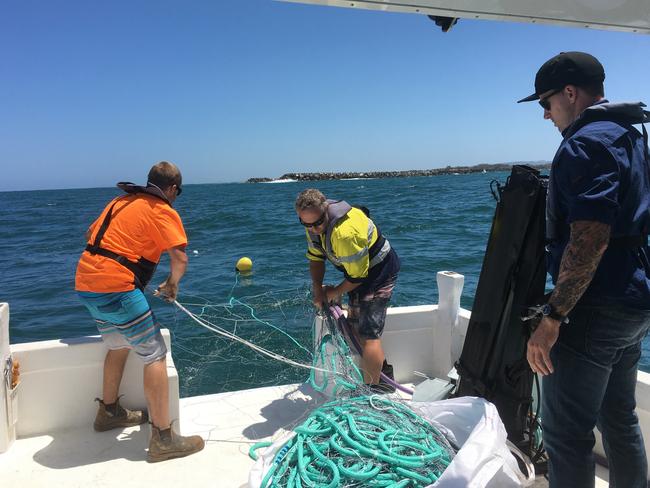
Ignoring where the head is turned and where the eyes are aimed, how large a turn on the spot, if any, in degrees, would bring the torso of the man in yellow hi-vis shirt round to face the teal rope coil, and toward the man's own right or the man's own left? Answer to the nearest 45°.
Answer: approximately 45° to the man's own left

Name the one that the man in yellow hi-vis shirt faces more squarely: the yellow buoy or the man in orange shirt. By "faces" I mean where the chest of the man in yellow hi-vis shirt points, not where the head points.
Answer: the man in orange shirt

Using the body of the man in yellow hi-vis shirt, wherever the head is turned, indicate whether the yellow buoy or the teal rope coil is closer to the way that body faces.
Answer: the teal rope coil

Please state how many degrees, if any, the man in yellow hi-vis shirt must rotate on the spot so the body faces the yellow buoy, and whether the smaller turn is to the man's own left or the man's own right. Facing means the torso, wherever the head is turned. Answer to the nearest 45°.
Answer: approximately 135° to the man's own right

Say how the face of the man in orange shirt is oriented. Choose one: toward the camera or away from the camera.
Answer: away from the camera

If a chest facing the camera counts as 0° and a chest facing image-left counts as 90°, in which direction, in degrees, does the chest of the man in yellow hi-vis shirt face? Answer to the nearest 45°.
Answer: approximately 45°

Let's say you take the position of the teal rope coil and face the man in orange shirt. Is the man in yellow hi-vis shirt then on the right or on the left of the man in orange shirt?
right
